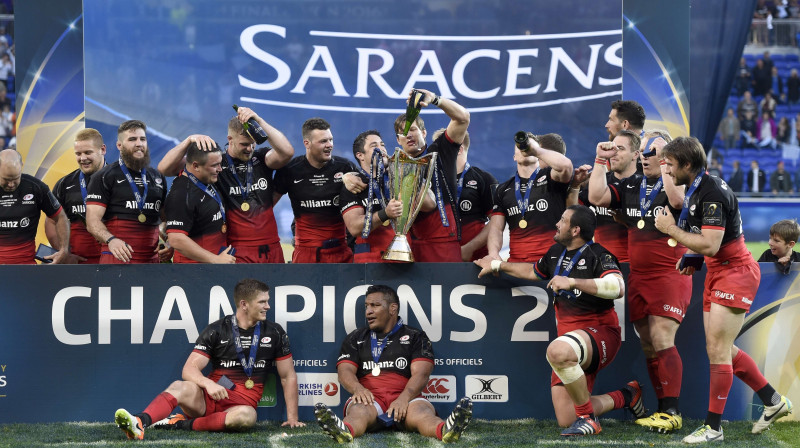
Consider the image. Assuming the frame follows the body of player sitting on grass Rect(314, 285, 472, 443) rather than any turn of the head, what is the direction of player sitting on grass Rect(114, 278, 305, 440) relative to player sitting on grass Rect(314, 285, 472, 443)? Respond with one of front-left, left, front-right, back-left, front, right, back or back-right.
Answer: right

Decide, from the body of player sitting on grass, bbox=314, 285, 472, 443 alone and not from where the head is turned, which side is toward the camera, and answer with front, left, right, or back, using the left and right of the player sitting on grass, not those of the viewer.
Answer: front

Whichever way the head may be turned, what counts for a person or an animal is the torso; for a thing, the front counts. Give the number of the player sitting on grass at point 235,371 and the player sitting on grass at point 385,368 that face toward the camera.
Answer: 2

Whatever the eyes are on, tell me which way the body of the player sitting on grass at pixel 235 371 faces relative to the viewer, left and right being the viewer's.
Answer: facing the viewer

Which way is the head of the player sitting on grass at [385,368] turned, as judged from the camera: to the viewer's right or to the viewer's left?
to the viewer's left

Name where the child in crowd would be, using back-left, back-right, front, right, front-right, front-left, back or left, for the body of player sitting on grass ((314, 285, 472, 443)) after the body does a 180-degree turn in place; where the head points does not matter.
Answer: right

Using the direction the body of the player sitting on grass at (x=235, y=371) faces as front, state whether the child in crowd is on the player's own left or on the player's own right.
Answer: on the player's own left

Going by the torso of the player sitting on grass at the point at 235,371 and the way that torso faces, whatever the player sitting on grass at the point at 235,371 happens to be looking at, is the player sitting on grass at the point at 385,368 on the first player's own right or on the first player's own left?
on the first player's own left

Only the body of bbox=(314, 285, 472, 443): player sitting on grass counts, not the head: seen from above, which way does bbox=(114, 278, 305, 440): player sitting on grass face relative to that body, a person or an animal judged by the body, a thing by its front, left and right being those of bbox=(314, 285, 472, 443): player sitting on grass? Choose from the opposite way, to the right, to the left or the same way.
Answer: the same way
